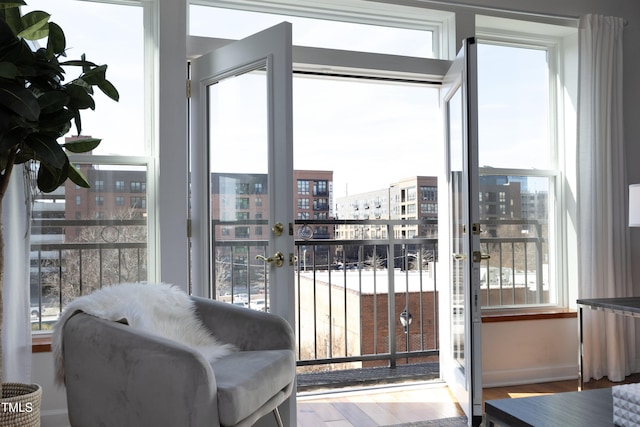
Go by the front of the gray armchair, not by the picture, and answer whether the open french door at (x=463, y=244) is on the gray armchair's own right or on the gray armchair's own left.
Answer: on the gray armchair's own left

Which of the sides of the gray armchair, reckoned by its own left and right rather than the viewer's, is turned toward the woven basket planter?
back

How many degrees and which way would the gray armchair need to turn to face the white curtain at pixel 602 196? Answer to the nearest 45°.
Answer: approximately 45° to its left

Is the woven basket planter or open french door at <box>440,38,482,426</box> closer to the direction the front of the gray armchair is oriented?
the open french door

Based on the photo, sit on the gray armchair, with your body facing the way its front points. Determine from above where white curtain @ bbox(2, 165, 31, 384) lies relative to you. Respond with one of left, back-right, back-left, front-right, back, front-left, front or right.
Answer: back

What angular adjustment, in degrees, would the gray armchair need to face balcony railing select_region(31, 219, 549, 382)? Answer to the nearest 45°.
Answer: approximately 90° to its left
